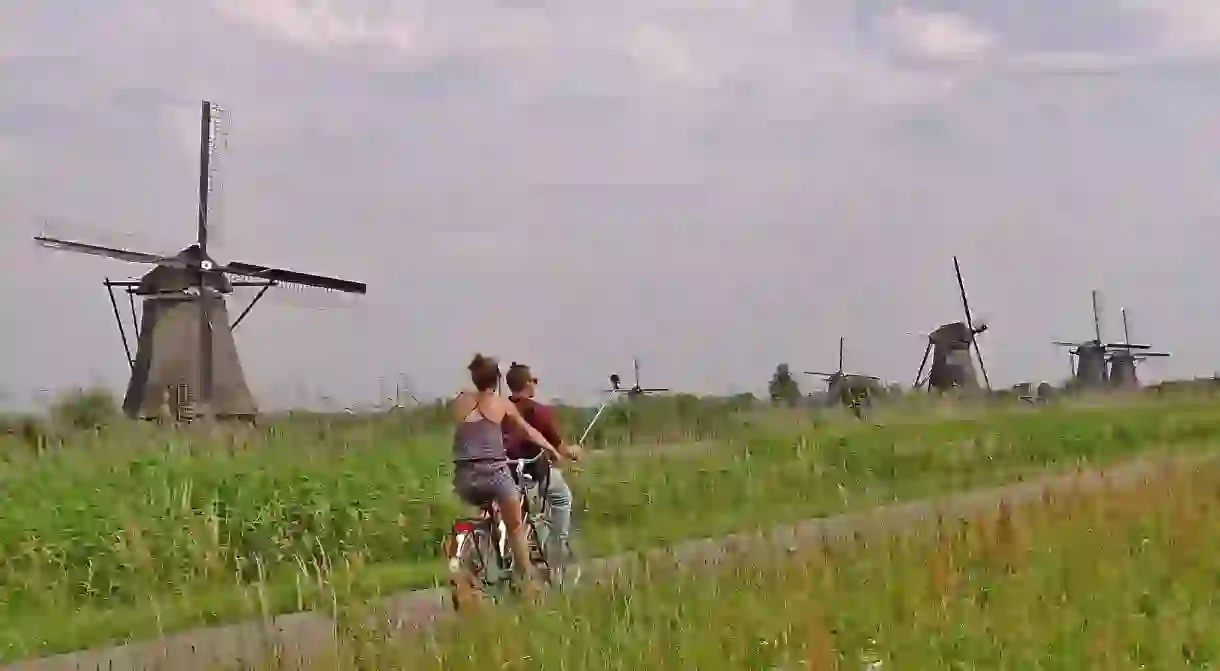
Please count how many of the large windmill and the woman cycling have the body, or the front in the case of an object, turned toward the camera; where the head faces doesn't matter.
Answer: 1

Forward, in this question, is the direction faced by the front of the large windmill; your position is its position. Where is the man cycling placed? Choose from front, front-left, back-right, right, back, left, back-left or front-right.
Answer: front

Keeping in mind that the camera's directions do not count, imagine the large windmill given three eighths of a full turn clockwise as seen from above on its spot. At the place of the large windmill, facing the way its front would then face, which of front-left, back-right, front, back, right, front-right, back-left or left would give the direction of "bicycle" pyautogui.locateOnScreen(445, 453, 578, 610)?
back-left

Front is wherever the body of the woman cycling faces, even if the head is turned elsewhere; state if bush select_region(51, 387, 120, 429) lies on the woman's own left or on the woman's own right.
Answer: on the woman's own left

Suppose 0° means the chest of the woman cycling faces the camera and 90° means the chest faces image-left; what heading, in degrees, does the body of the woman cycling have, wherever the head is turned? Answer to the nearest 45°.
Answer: approximately 225°

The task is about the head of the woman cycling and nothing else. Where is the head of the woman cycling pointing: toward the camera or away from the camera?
away from the camera

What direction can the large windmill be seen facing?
toward the camera

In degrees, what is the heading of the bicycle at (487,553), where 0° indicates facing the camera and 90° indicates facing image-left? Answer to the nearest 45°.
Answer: approximately 225°
